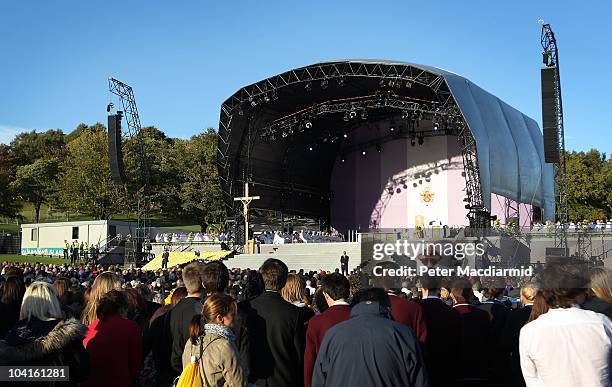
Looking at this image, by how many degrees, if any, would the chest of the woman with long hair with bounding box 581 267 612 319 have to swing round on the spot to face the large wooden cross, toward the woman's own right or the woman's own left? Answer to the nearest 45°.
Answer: approximately 45° to the woman's own left

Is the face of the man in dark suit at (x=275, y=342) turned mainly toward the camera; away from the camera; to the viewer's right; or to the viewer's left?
away from the camera

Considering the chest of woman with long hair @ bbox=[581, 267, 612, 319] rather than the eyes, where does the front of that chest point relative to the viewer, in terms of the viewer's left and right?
facing away from the viewer

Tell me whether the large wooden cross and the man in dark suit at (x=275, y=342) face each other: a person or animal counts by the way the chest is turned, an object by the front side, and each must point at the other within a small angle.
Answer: yes

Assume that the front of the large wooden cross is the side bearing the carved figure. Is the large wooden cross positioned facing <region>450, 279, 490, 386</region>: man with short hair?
yes

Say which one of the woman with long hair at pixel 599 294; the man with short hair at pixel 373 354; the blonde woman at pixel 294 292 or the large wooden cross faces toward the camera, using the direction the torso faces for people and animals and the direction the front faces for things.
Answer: the large wooden cross

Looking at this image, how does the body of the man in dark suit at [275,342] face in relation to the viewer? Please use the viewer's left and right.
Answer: facing away from the viewer

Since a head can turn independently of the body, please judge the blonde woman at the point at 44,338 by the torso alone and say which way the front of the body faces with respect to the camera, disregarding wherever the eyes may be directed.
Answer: away from the camera

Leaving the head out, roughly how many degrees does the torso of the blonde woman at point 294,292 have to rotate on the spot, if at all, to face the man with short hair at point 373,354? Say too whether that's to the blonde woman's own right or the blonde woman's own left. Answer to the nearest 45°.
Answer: approximately 180°

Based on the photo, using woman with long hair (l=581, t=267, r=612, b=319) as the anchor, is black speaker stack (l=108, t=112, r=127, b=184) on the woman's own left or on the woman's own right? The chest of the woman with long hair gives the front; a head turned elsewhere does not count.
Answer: on the woman's own left

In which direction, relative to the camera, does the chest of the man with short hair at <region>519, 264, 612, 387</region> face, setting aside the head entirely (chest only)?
away from the camera

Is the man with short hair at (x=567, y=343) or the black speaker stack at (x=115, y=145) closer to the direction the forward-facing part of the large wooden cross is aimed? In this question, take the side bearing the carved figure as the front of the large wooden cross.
the man with short hair

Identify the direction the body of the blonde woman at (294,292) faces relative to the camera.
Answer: away from the camera

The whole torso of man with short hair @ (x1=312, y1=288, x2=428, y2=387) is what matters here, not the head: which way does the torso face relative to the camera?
away from the camera

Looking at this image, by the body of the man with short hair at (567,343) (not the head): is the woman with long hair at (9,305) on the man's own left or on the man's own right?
on the man's own left

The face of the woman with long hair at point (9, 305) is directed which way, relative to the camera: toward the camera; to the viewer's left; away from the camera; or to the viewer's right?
away from the camera
